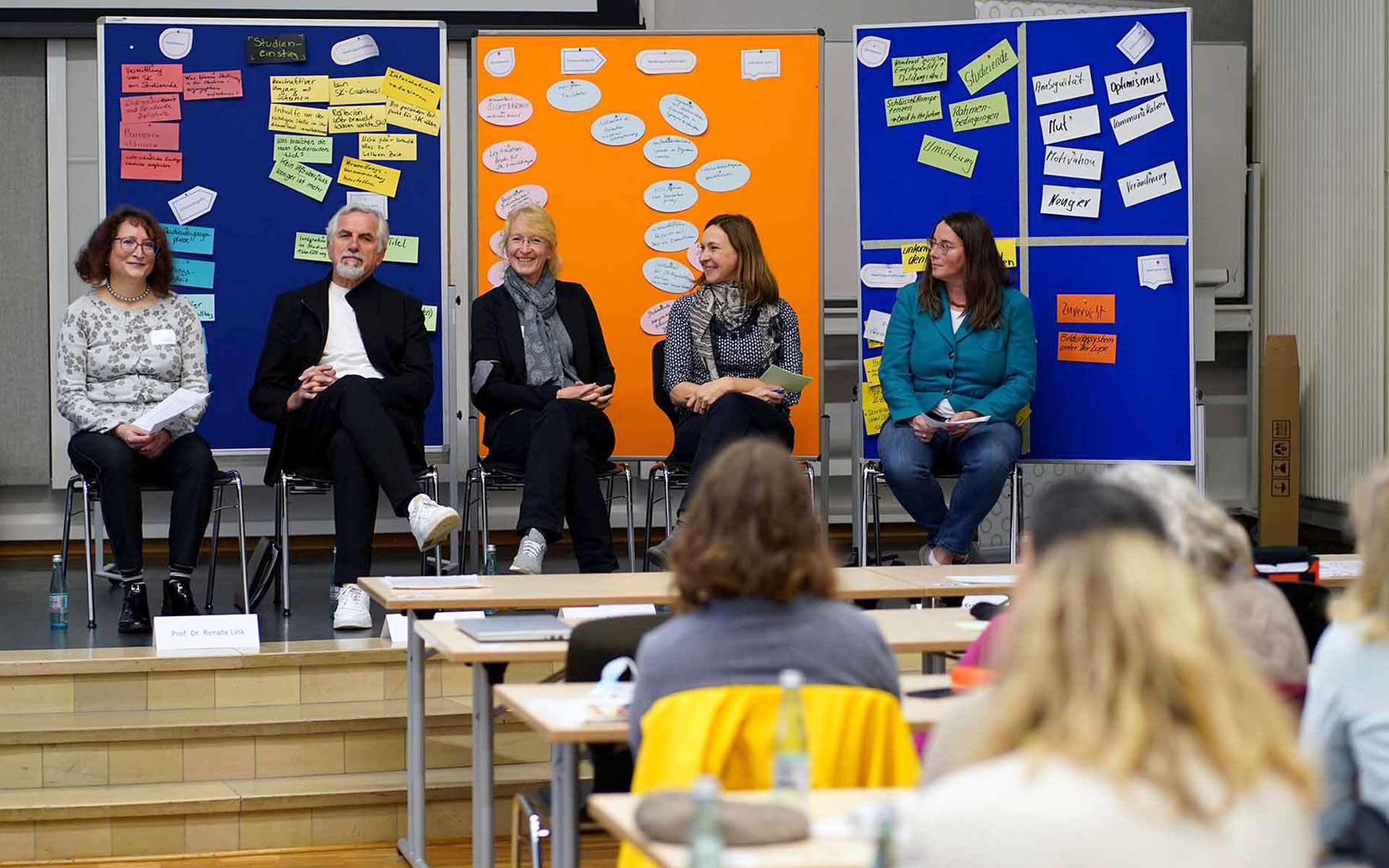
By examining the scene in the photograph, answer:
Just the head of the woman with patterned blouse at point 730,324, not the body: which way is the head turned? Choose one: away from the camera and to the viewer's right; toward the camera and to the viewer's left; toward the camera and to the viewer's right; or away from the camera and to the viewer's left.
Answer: toward the camera and to the viewer's left

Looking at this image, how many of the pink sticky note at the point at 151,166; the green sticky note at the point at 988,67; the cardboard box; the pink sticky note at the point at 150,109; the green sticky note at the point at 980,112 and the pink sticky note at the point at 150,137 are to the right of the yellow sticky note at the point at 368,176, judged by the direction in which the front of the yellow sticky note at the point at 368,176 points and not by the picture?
3

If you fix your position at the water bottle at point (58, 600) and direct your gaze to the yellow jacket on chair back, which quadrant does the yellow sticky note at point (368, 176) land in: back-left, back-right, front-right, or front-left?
back-left

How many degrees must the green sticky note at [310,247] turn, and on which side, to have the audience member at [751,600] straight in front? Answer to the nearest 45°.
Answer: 0° — it already faces them

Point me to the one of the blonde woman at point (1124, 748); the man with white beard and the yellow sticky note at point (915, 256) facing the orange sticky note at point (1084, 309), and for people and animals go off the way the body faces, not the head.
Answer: the blonde woman

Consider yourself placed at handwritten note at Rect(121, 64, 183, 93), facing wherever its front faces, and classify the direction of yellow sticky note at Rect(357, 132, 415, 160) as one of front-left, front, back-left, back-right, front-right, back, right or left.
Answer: left

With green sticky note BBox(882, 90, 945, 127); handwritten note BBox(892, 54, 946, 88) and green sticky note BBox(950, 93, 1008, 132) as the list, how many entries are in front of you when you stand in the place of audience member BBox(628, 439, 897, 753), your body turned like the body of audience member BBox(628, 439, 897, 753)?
3

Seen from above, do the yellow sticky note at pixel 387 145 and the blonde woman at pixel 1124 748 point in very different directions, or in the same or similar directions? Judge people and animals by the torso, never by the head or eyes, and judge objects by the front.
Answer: very different directions

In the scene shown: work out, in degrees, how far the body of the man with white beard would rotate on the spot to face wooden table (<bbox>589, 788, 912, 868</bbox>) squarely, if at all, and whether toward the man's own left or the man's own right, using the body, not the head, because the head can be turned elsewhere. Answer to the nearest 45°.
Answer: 0° — they already face it

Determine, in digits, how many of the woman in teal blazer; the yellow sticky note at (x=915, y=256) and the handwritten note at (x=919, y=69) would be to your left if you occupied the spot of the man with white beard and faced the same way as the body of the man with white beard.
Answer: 3

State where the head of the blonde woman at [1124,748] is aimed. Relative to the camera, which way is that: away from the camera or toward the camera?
away from the camera

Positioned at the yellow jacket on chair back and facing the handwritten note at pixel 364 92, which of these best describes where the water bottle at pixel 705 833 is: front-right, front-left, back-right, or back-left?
back-left
